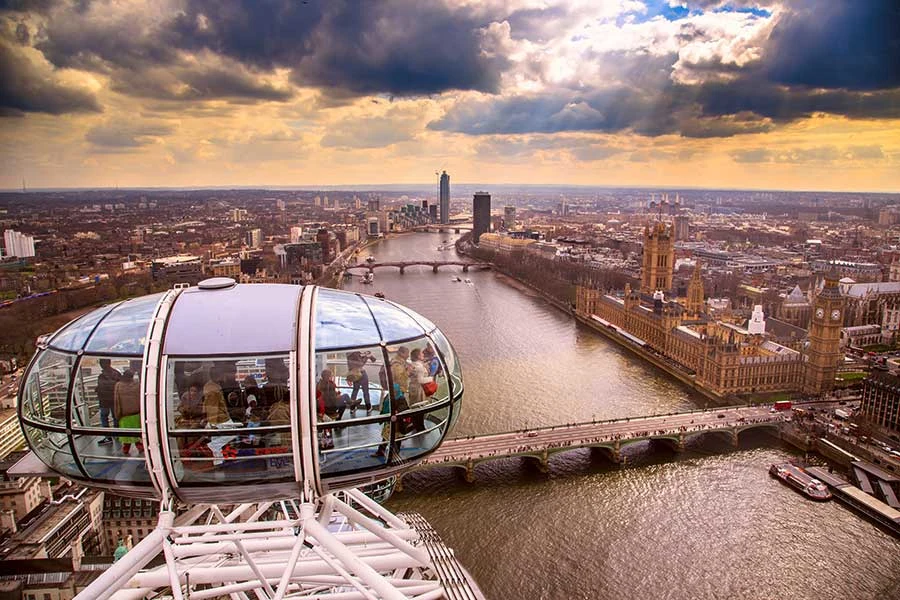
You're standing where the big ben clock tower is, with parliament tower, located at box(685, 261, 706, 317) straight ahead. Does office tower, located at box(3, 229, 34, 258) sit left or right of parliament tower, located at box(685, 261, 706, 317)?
left

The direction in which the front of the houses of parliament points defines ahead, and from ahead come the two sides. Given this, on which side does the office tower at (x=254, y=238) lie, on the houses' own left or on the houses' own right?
on the houses' own right

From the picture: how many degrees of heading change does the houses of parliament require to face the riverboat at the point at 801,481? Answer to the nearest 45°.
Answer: approximately 45° to its left

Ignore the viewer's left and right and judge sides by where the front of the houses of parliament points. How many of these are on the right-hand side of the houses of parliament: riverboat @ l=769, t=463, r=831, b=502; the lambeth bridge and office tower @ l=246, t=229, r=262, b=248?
2

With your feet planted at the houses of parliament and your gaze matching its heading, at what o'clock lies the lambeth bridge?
The lambeth bridge is roughly at 3 o'clock from the houses of parliament.

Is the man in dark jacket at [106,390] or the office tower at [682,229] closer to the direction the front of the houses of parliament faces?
the man in dark jacket

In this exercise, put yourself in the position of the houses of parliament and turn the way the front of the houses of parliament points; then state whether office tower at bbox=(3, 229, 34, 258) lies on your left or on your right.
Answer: on your right

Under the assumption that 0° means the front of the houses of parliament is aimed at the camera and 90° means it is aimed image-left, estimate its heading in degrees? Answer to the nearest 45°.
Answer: approximately 45°

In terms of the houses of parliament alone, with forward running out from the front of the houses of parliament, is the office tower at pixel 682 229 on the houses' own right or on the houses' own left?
on the houses' own right

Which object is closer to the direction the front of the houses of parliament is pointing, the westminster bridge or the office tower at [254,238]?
the westminster bridge

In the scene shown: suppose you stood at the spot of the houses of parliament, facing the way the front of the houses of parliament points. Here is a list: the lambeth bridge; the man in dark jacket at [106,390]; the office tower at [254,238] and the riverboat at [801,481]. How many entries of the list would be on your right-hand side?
2
